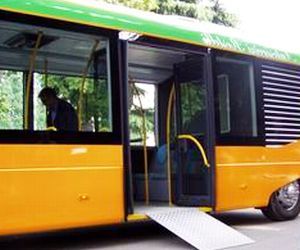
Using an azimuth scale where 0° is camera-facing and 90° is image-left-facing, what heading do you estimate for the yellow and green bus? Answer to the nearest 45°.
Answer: approximately 45°

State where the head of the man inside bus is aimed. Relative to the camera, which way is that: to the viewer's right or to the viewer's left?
to the viewer's left
